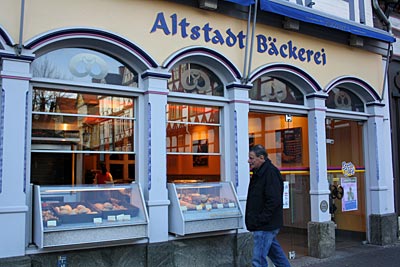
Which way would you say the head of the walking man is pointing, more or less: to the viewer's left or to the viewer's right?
to the viewer's left

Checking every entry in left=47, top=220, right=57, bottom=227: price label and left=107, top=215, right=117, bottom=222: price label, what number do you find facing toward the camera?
2

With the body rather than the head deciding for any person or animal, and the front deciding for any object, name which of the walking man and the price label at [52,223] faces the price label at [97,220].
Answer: the walking man

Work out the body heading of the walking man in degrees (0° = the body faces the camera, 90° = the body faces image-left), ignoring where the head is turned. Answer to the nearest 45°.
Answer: approximately 90°

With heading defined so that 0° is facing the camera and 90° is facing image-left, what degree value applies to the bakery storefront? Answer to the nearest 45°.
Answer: approximately 315°

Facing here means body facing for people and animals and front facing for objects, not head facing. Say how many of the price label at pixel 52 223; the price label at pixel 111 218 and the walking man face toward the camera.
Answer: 2

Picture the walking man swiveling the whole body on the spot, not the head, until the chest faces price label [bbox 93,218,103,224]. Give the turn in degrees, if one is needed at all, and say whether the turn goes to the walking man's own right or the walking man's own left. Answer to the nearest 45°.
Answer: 0° — they already face it
